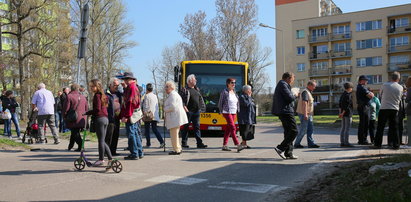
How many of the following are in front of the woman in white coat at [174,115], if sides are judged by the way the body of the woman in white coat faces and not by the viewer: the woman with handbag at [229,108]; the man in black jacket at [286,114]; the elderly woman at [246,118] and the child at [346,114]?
0

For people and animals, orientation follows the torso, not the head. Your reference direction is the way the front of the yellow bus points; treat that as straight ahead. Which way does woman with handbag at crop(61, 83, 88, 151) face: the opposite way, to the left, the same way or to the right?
the opposite way

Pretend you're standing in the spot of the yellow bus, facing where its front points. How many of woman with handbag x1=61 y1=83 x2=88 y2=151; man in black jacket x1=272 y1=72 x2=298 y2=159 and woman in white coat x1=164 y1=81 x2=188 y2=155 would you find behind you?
0

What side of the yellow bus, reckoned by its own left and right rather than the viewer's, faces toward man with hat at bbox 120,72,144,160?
front

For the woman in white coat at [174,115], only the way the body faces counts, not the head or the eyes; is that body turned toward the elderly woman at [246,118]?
no

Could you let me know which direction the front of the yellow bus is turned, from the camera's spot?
facing the viewer

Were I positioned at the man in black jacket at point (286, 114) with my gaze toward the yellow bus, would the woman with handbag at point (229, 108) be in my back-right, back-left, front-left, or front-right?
front-left

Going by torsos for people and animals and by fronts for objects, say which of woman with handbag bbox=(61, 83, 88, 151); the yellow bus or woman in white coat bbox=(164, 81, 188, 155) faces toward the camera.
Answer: the yellow bus

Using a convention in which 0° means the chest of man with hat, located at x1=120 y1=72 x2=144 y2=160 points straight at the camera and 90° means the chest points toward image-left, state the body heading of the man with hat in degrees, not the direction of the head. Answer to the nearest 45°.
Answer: approximately 90°

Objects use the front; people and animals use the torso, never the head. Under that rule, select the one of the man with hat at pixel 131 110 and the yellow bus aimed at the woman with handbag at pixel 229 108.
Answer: the yellow bus
